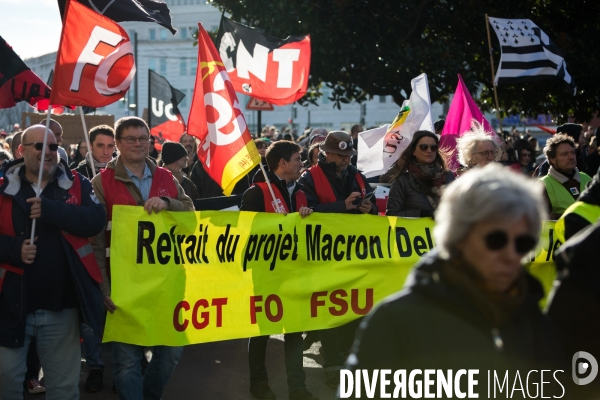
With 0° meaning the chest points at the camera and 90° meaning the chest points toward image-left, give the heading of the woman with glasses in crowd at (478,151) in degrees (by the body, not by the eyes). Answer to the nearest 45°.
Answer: approximately 315°

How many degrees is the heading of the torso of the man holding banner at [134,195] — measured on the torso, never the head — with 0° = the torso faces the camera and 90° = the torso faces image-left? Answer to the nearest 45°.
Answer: approximately 0°

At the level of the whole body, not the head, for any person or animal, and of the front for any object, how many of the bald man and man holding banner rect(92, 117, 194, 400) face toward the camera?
2

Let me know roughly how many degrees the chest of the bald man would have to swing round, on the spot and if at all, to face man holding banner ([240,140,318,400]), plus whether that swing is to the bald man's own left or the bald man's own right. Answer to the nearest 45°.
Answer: approximately 135° to the bald man's own left
